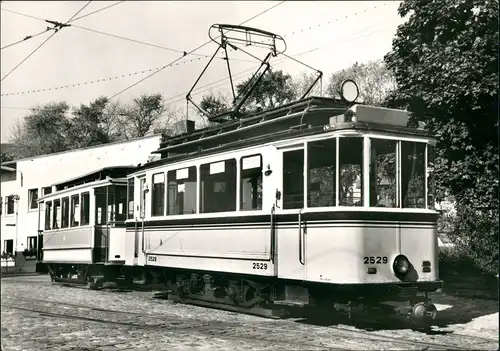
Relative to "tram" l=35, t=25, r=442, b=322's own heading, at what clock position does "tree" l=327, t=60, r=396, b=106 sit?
The tree is roughly at 8 o'clock from the tram.

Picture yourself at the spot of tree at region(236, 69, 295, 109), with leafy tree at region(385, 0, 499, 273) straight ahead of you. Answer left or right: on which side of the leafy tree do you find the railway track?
right

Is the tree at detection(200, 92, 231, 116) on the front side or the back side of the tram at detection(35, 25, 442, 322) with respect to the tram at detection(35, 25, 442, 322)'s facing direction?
on the back side

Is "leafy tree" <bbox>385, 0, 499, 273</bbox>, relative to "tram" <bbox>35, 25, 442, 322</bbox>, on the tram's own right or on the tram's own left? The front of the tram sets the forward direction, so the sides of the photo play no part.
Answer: on the tram's own left

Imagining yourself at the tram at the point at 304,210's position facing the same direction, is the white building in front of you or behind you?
behind

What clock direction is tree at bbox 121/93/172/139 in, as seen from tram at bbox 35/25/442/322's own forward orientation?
The tree is roughly at 7 o'clock from the tram.

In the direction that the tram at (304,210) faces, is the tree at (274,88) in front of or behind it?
behind

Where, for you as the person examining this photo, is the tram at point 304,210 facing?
facing the viewer and to the right of the viewer
